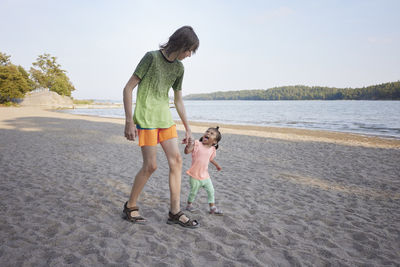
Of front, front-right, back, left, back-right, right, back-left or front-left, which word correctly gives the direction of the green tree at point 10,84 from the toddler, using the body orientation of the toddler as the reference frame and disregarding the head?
back-right

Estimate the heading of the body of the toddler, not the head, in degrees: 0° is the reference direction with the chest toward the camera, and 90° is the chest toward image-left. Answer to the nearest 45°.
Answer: approximately 0°
